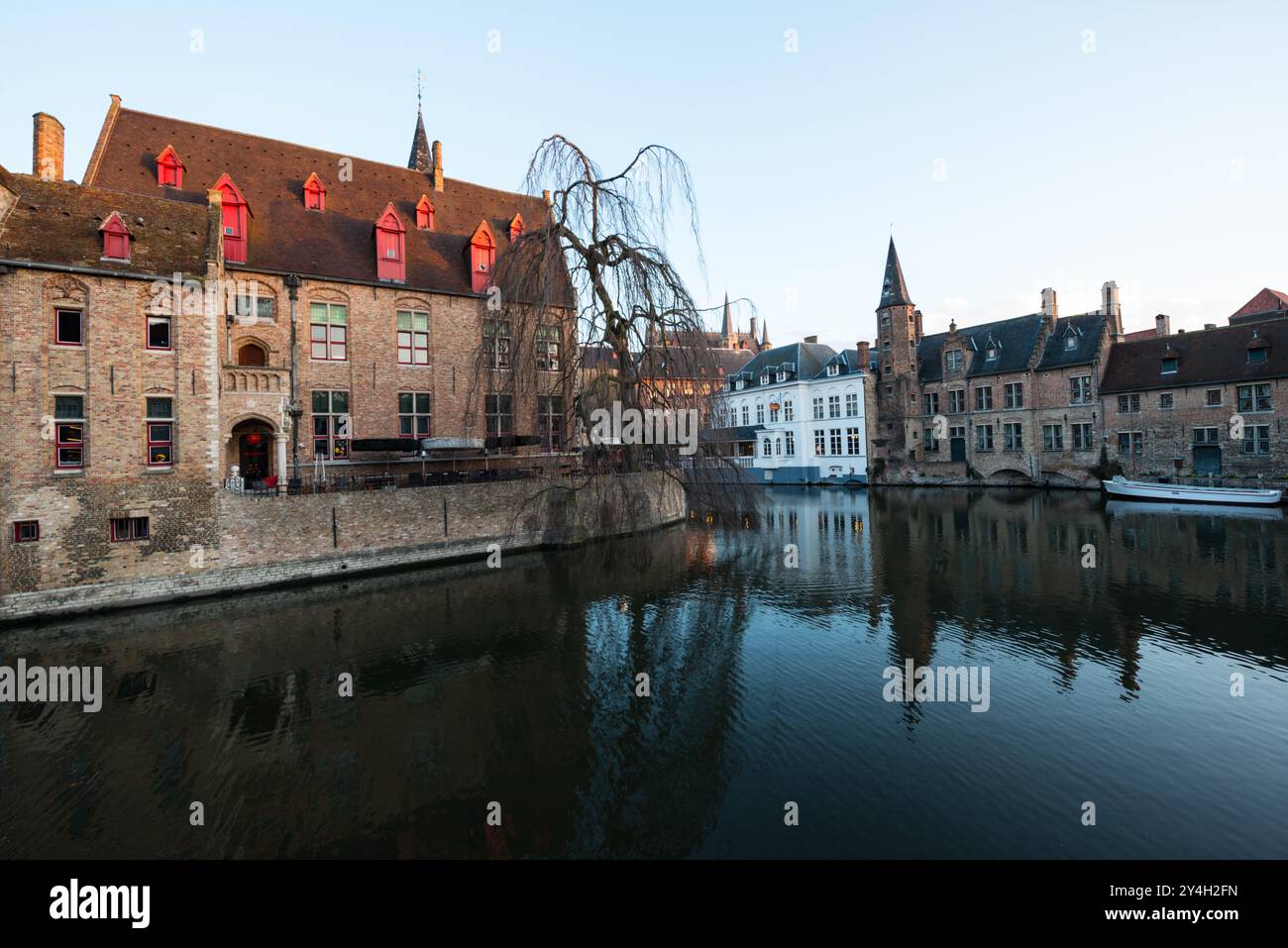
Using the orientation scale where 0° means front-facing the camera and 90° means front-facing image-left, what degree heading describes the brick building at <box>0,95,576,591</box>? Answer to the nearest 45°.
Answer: approximately 315°

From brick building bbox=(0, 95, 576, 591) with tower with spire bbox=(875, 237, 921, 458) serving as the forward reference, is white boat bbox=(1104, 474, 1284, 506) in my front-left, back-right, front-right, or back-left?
front-right

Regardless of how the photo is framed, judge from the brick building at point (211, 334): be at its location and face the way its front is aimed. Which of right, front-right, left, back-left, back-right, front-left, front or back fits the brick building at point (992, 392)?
front-left

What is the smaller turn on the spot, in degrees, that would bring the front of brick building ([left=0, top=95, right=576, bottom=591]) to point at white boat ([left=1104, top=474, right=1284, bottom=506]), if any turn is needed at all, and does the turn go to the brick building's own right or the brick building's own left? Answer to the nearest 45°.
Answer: approximately 45° to the brick building's own left

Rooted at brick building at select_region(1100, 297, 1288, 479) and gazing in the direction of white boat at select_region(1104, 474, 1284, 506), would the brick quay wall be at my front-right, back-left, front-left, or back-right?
front-right

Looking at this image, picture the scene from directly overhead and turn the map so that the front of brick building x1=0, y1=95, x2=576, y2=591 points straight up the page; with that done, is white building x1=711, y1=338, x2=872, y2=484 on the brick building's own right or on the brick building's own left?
on the brick building's own left

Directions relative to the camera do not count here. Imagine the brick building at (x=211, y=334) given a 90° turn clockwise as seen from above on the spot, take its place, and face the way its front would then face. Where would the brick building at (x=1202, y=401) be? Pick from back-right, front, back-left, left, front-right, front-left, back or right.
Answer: back-left

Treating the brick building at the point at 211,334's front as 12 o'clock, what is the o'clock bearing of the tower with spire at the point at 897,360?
The tower with spire is roughly at 10 o'clock from the brick building.
